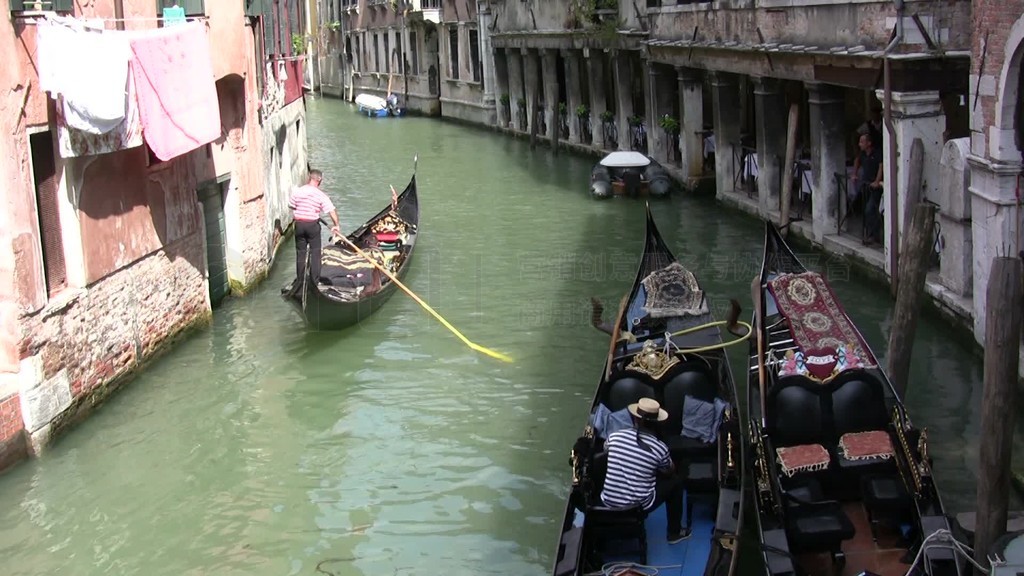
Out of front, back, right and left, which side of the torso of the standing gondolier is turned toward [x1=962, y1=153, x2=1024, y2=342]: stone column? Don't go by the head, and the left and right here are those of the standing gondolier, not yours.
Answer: right

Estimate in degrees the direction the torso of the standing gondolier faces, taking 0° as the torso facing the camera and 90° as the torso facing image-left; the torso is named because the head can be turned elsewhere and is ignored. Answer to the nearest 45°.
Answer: approximately 225°

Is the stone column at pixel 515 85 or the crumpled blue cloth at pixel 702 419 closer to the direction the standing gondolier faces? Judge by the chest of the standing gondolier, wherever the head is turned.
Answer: the stone column

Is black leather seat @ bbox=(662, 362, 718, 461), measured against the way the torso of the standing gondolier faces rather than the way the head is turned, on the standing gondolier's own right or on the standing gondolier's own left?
on the standing gondolier's own right

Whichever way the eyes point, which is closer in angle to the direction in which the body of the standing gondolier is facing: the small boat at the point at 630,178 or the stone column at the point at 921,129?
the small boat

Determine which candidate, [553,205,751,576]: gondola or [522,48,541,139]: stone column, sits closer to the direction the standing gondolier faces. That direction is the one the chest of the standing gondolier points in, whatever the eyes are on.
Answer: the stone column
